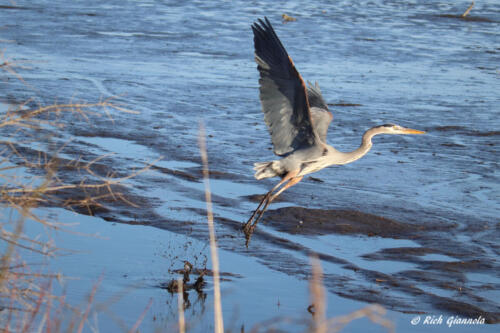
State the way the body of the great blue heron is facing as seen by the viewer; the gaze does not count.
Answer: to the viewer's right
